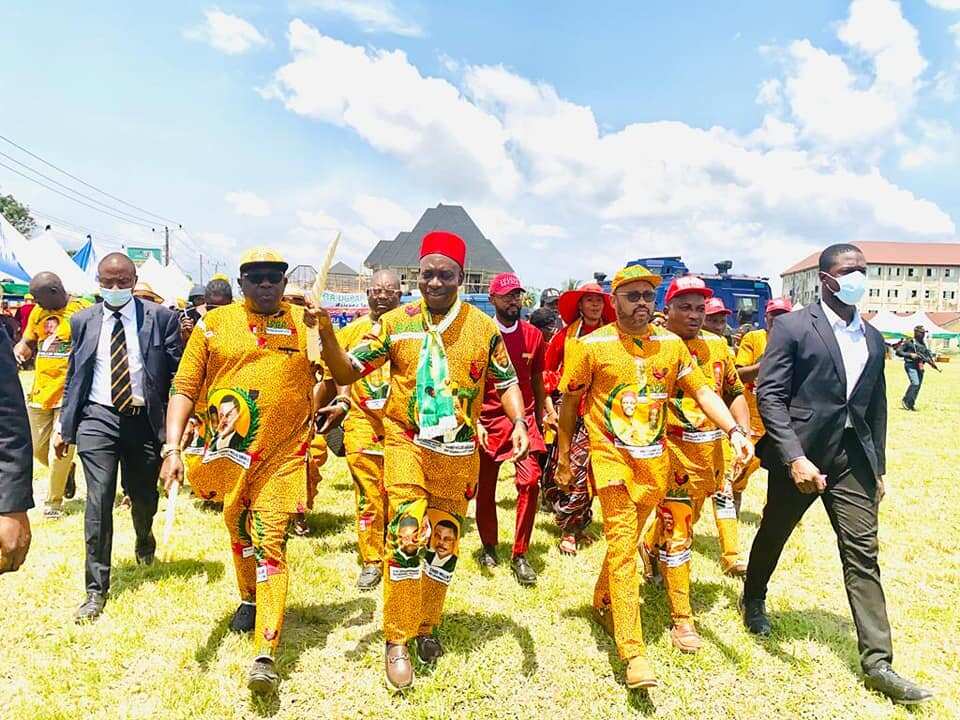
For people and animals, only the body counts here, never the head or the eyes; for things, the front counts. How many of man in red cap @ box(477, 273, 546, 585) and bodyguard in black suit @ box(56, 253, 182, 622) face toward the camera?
2

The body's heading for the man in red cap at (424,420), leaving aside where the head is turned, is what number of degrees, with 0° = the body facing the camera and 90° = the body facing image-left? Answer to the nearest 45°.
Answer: approximately 0°

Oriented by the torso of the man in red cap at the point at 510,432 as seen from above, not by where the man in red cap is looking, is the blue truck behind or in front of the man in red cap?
behind

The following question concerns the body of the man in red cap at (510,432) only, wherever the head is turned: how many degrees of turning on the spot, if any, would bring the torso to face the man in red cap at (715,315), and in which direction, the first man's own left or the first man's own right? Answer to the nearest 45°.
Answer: approximately 135° to the first man's own left

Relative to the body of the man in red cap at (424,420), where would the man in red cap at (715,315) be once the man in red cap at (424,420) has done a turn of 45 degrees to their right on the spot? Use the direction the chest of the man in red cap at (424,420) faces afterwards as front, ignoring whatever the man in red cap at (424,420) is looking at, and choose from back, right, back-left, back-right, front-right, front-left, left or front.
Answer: back

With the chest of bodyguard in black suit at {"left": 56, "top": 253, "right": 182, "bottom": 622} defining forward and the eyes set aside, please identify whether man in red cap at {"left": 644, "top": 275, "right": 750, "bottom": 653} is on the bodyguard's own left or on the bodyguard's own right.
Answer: on the bodyguard's own left
